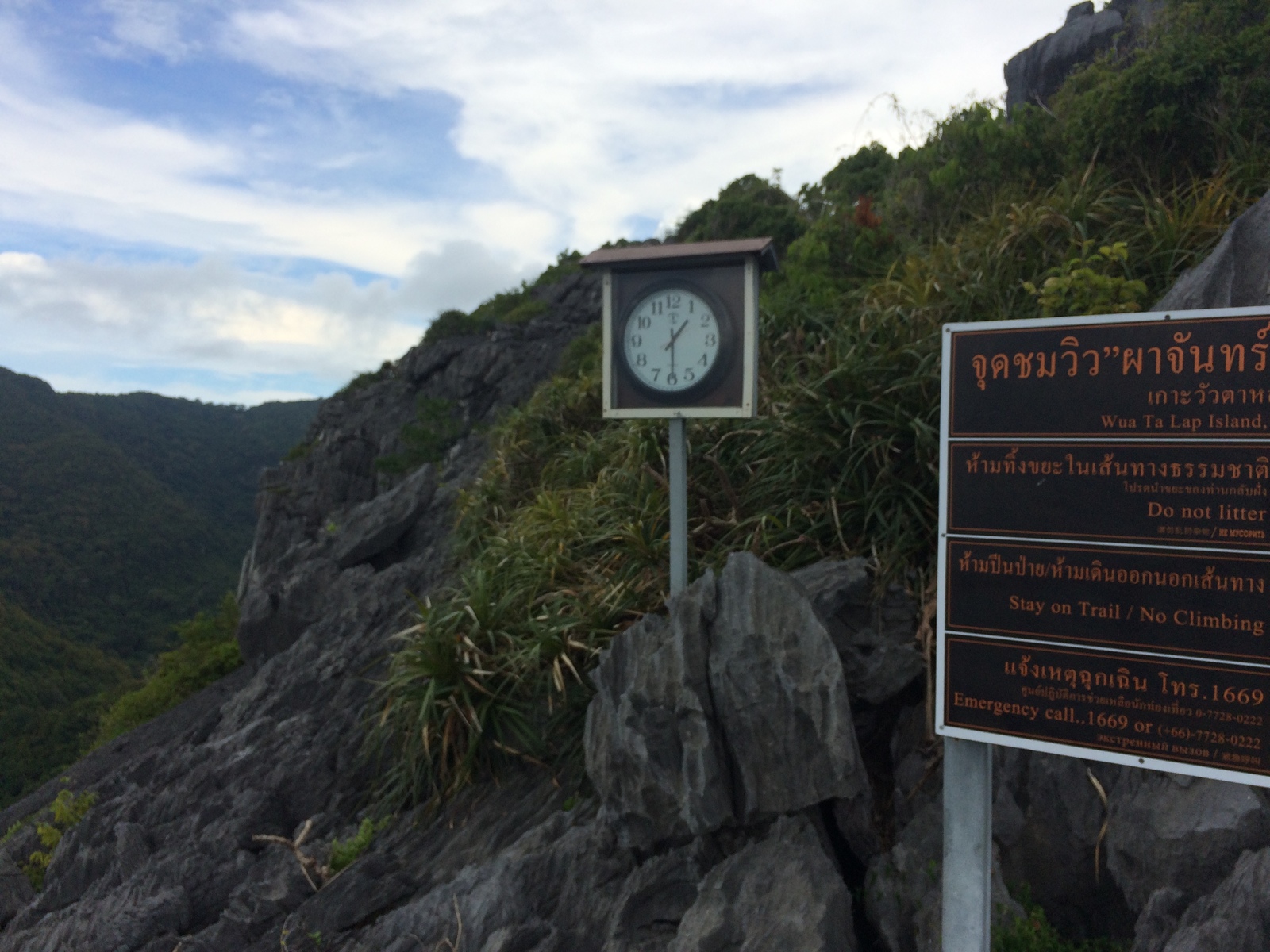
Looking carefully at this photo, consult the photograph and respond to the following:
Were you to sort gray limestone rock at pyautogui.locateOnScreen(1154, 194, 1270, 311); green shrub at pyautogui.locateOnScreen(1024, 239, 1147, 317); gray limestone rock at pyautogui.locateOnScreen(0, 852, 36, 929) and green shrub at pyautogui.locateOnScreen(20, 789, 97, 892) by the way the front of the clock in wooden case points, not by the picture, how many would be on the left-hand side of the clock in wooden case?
2

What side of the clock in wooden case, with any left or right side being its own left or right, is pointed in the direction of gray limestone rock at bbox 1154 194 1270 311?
left

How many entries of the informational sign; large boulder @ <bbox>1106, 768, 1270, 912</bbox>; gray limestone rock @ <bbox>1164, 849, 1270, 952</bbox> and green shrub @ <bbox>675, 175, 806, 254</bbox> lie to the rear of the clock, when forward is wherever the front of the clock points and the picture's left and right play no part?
1

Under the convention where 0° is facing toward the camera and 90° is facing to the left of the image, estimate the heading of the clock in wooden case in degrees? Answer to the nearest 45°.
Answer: approximately 0°

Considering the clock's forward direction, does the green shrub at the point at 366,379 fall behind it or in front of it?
behind

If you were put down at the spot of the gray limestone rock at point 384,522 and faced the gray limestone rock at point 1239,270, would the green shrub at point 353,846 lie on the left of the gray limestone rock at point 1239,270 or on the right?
right

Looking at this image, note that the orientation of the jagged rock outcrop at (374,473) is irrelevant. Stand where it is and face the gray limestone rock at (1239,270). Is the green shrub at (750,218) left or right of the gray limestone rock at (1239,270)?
left

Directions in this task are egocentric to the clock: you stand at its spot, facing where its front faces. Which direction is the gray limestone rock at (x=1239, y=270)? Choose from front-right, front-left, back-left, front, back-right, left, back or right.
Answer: left

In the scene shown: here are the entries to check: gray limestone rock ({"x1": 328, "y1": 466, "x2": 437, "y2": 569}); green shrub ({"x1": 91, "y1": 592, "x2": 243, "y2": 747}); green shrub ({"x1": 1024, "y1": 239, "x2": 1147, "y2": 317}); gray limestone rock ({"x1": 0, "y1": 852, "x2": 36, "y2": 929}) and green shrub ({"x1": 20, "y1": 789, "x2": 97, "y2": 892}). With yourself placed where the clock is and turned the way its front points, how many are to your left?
1

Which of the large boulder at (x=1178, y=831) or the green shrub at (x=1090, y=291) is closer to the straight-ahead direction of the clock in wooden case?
the large boulder

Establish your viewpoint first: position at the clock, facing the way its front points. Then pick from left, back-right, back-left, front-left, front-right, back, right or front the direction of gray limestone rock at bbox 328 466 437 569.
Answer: back-right
